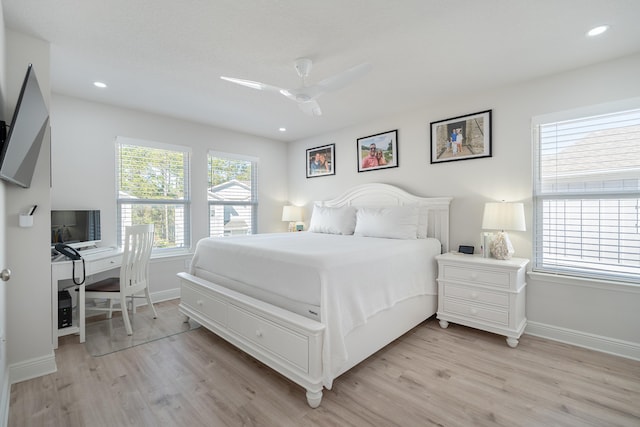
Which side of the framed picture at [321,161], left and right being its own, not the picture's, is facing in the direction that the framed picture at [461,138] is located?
left

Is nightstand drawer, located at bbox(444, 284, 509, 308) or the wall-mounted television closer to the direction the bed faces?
the wall-mounted television

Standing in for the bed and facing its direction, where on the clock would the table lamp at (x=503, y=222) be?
The table lamp is roughly at 7 o'clock from the bed.

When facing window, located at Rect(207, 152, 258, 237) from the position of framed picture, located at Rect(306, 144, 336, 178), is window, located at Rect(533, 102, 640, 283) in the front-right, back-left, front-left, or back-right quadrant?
back-left

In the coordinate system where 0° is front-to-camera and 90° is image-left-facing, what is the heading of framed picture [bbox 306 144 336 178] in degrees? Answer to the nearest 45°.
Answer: approximately 45°

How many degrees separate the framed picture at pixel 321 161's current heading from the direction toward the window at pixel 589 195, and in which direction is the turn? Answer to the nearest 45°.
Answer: approximately 90° to its left

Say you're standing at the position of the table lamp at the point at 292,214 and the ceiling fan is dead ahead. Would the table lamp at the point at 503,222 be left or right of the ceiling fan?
left

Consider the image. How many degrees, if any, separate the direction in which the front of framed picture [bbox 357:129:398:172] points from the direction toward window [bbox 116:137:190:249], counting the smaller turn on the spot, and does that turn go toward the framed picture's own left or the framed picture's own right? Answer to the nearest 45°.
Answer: approximately 45° to the framed picture's own right

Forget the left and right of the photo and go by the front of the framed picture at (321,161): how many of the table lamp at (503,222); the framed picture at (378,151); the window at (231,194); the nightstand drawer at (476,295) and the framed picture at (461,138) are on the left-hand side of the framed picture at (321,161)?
4

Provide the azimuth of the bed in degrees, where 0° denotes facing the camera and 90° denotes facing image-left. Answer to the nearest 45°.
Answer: approximately 45°

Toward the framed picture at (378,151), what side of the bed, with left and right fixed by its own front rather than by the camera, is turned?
back

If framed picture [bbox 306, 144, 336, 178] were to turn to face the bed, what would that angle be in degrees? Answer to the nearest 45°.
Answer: approximately 45° to its left
